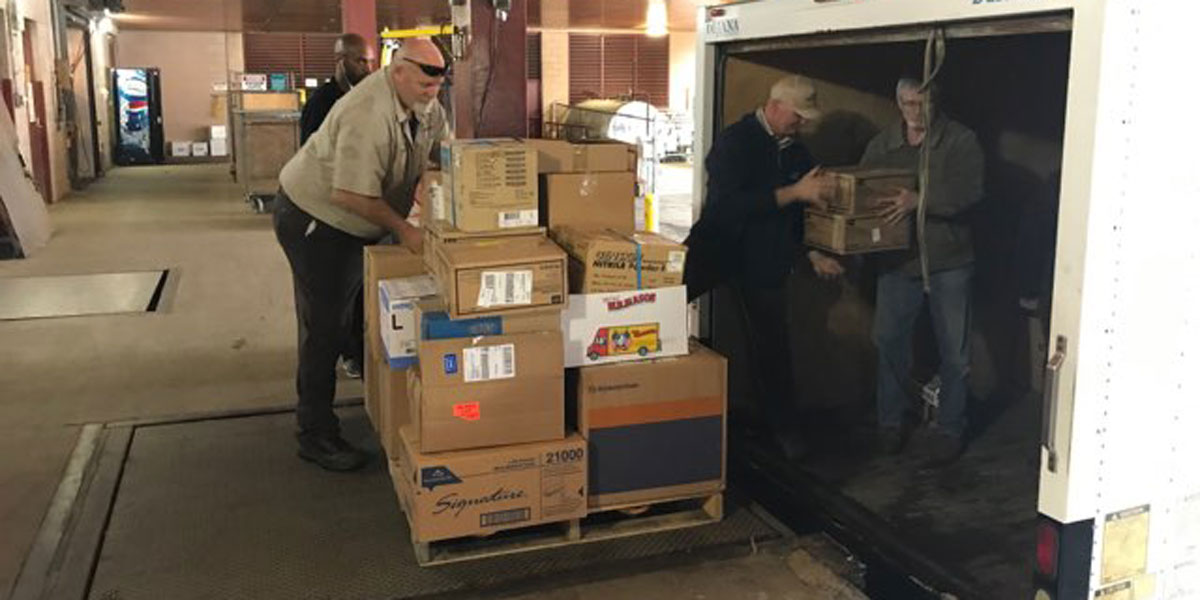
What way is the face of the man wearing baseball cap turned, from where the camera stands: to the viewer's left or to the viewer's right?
to the viewer's right

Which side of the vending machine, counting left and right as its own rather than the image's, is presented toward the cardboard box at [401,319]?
front

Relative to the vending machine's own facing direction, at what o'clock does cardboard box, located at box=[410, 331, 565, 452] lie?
The cardboard box is roughly at 12 o'clock from the vending machine.

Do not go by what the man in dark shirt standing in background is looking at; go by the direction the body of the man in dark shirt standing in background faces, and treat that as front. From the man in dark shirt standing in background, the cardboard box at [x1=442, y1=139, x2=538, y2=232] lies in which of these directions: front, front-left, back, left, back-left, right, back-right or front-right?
front-right

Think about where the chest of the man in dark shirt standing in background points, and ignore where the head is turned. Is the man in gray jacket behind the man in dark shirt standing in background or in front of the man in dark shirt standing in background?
in front

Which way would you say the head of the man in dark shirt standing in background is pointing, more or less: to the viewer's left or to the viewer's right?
to the viewer's right

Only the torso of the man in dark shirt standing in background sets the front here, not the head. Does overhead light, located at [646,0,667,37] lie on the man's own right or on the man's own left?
on the man's own left

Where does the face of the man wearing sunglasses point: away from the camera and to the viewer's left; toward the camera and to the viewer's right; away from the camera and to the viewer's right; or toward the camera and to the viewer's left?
toward the camera and to the viewer's right

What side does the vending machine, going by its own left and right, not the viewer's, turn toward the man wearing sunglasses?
front

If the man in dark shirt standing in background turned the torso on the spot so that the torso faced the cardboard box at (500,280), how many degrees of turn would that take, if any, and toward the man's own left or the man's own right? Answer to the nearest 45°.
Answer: approximately 45° to the man's own right

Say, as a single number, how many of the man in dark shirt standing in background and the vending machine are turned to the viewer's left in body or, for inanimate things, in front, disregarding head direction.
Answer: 0

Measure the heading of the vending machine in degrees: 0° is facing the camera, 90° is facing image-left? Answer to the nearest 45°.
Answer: approximately 0°

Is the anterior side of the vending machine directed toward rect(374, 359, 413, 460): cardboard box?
yes

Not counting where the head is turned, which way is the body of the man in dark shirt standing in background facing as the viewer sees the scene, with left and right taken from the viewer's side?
facing the viewer and to the right of the viewer
